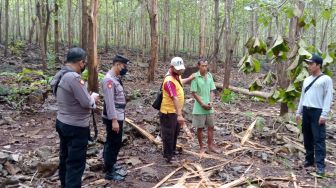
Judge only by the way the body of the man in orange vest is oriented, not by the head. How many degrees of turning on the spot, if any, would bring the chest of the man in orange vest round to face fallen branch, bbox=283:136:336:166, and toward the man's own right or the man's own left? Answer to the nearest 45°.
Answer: approximately 45° to the man's own left

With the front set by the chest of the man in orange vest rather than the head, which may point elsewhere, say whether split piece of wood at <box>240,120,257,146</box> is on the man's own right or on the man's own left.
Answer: on the man's own left
